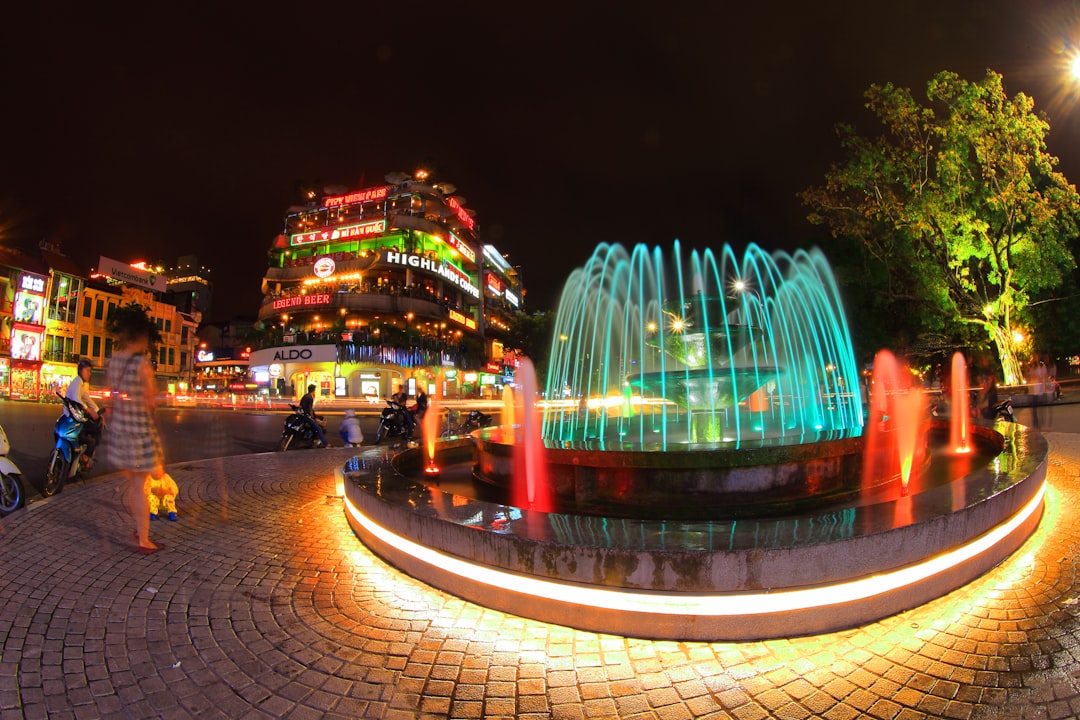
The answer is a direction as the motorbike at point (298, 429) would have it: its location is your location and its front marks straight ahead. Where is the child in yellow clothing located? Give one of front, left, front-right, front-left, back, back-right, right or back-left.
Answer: front-left

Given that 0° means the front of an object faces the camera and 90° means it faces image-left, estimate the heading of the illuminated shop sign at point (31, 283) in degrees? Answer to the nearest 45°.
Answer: approximately 315°

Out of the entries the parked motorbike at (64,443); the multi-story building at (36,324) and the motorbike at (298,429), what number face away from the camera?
0

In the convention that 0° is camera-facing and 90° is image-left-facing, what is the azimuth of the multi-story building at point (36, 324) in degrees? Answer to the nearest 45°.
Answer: approximately 315°

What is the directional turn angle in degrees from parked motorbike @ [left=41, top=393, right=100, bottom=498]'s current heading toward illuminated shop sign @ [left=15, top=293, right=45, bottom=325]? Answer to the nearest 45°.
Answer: approximately 135° to its right

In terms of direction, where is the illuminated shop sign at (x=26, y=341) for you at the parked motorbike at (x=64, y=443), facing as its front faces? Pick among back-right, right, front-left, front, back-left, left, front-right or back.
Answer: back-right

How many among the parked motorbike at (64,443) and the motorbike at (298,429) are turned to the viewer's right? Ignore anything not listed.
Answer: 0

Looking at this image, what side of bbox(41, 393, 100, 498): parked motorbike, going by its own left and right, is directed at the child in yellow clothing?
left

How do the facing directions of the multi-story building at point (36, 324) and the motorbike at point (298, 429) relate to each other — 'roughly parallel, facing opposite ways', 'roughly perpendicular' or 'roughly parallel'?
roughly perpendicular

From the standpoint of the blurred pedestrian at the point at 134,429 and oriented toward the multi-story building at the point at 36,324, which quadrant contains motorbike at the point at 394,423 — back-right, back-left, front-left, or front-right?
front-right

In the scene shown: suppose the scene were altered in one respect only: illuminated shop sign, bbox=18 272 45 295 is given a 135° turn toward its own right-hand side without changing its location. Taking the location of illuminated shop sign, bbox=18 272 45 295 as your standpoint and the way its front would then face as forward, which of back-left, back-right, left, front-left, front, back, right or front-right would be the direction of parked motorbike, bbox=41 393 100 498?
left

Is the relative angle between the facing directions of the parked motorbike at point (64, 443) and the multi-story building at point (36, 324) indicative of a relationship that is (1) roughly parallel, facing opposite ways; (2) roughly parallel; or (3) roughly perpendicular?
roughly perpendicular

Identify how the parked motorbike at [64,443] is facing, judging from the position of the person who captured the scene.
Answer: facing the viewer and to the left of the viewer

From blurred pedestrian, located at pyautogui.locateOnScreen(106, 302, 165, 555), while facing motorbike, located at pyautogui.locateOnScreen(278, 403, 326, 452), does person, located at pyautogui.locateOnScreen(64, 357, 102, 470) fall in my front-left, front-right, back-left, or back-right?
front-left

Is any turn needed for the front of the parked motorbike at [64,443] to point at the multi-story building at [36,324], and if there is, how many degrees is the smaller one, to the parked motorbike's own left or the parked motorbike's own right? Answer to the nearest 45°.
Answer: approximately 135° to the parked motorbike's own right

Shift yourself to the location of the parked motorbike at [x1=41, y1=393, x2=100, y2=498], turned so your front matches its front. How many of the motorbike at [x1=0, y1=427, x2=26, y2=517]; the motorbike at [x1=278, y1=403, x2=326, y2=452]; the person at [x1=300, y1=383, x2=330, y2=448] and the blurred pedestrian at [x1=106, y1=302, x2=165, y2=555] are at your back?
2

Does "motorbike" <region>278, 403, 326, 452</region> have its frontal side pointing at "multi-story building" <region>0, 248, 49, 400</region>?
no
